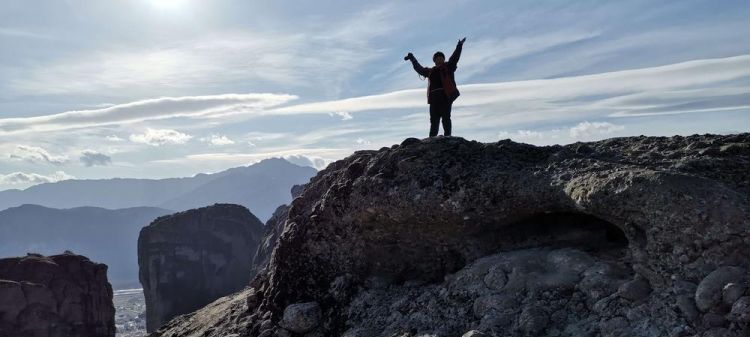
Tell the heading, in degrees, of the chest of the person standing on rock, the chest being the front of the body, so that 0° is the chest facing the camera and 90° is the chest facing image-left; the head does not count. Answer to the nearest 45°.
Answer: approximately 0°
